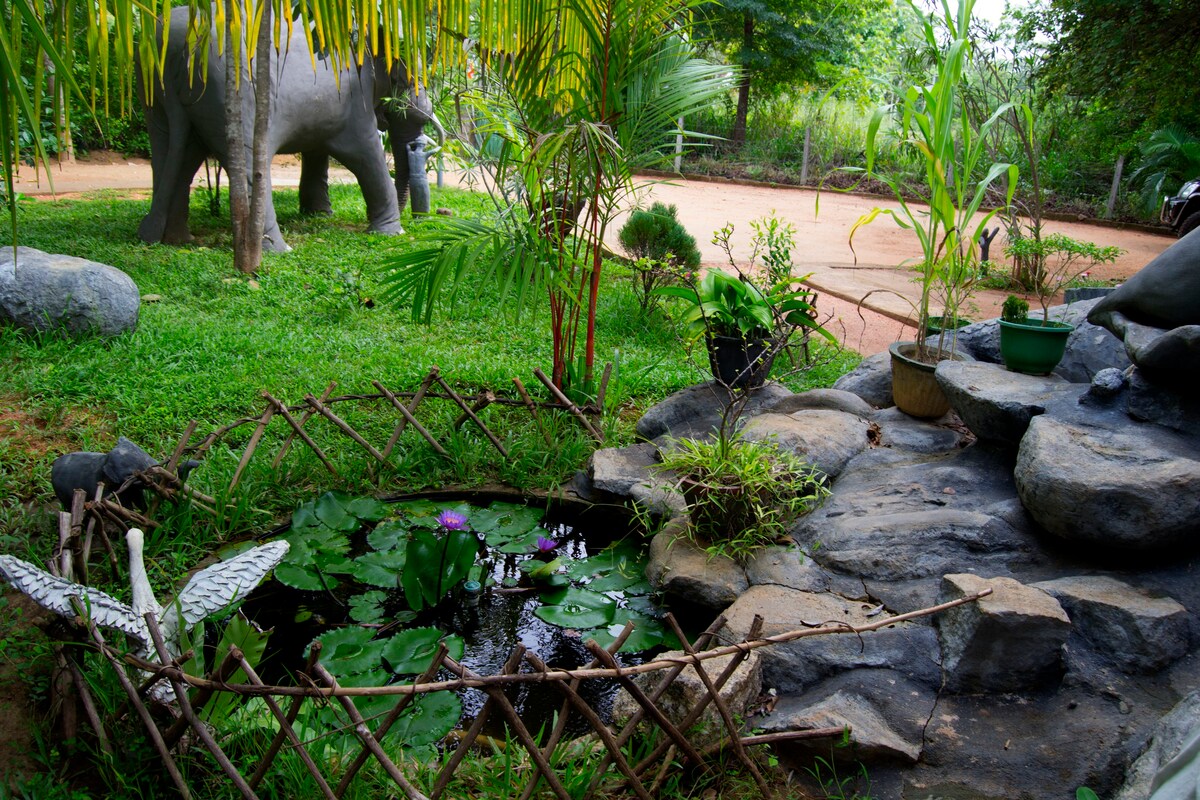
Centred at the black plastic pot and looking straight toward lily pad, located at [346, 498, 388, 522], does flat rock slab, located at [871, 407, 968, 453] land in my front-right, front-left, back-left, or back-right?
back-left

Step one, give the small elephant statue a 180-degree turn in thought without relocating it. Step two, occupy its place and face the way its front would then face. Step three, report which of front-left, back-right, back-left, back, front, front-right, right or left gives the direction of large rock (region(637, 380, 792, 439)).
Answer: back

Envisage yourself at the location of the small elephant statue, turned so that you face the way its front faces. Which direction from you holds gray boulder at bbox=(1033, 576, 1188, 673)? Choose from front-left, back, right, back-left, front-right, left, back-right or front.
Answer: front-right

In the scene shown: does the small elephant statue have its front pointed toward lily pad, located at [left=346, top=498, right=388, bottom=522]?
yes

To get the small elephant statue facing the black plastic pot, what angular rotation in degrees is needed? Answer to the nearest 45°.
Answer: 0° — it already faces it

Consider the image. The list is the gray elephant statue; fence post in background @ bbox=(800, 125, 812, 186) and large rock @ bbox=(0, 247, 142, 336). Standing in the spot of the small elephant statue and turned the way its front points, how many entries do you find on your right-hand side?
0

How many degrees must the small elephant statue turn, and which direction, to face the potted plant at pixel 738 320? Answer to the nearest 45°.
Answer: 0° — it already faces it

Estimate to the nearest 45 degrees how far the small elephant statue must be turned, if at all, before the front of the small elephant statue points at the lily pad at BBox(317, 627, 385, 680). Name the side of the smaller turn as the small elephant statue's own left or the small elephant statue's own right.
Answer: approximately 45° to the small elephant statue's own right

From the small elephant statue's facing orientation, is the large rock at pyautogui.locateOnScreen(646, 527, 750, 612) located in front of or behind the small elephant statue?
in front

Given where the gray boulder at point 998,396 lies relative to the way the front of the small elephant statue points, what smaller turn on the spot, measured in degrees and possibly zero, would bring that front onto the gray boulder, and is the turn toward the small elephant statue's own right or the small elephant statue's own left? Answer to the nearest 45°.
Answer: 0° — it already faces it

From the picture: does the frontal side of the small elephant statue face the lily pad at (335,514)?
yes

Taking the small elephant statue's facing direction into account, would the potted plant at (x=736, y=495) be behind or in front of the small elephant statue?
in front

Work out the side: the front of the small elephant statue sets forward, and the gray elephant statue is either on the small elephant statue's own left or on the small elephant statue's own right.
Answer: on the small elephant statue's own left

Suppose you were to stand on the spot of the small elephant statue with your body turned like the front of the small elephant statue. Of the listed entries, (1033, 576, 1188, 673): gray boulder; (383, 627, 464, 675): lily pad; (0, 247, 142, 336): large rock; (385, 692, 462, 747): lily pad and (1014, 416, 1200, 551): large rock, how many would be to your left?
1

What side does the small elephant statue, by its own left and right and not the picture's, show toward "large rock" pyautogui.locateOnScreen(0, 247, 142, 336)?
left

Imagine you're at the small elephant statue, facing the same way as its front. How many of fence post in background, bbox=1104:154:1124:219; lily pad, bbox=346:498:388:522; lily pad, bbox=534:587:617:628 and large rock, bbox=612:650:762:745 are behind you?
0

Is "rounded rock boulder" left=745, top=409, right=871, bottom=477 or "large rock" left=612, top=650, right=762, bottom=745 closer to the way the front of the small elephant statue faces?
the rounded rock boulder

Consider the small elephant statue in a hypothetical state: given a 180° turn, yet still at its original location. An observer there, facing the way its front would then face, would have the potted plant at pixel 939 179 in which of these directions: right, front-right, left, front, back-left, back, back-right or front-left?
back

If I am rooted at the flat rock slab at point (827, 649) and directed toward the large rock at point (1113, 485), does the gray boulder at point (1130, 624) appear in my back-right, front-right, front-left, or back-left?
front-right

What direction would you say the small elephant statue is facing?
to the viewer's right
